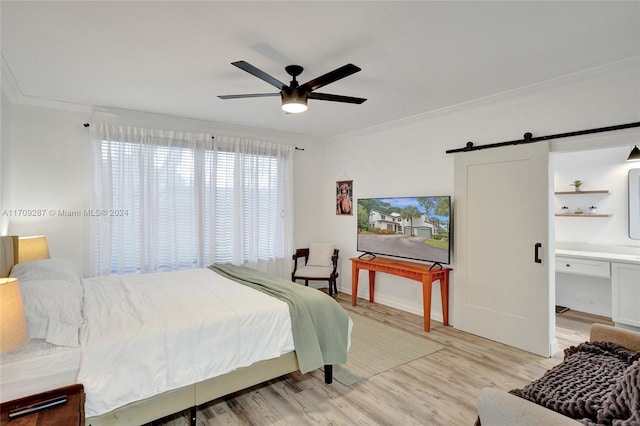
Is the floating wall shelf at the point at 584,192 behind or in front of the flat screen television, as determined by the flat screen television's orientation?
behind

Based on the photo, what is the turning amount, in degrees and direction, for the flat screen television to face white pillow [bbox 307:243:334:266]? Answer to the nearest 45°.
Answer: approximately 90° to its right

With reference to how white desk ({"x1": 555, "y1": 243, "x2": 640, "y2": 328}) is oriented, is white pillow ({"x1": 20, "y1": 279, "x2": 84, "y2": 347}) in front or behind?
in front

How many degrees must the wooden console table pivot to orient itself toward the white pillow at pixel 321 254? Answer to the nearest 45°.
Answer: approximately 90° to its right

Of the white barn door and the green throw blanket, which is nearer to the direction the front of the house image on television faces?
the green throw blanket

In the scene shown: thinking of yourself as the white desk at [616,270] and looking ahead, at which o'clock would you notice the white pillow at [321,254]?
The white pillow is roughly at 1 o'clock from the white desk.

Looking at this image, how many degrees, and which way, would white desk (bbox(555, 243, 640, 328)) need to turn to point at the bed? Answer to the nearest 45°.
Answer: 0° — it already faces it

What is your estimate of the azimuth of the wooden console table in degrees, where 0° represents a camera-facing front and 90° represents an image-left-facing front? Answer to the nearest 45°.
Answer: approximately 45°

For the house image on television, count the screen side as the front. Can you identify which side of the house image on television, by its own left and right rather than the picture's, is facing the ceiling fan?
front

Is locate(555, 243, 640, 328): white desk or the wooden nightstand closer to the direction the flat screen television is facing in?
the wooden nightstand

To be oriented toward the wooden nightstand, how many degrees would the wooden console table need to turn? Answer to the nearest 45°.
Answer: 0° — it already faces it

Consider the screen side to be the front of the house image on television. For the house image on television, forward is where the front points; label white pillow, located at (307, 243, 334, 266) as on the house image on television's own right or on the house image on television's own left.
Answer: on the house image on television's own right
